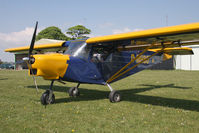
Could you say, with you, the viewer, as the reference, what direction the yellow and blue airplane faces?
facing the viewer and to the left of the viewer
